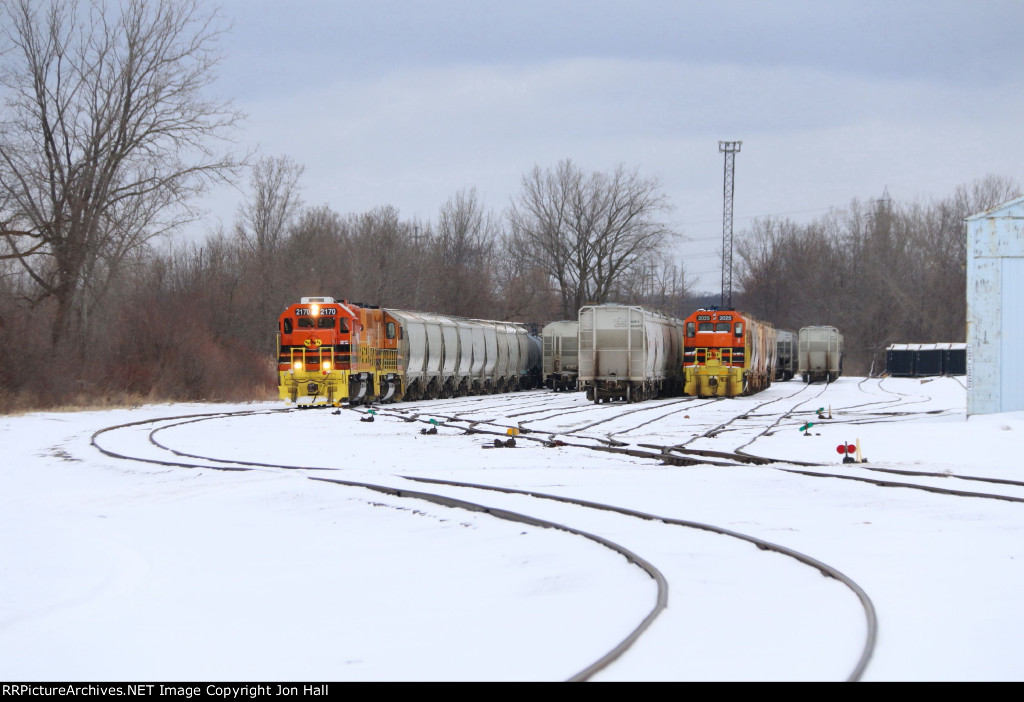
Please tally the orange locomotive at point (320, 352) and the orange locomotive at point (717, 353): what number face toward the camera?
2

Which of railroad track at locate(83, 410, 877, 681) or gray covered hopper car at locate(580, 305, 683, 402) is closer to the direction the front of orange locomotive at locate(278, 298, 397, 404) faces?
the railroad track

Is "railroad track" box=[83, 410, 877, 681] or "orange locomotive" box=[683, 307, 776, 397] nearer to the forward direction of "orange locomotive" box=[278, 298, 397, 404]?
the railroad track

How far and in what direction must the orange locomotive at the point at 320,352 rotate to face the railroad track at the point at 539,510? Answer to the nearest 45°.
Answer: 0° — it already faces it

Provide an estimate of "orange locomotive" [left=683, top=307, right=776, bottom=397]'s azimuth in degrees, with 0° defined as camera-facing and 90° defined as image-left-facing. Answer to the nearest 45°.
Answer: approximately 0°

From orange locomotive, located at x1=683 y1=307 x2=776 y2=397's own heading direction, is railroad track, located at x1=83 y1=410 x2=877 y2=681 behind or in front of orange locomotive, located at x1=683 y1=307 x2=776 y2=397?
in front

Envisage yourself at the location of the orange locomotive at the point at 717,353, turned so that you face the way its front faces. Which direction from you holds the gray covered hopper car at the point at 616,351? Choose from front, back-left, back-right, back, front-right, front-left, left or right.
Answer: front-right

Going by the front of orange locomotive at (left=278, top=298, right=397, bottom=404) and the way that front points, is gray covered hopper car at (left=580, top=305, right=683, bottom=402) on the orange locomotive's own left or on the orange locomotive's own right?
on the orange locomotive's own left

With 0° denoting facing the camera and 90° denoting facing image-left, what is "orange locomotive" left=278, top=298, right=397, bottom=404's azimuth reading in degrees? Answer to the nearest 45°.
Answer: approximately 0°
